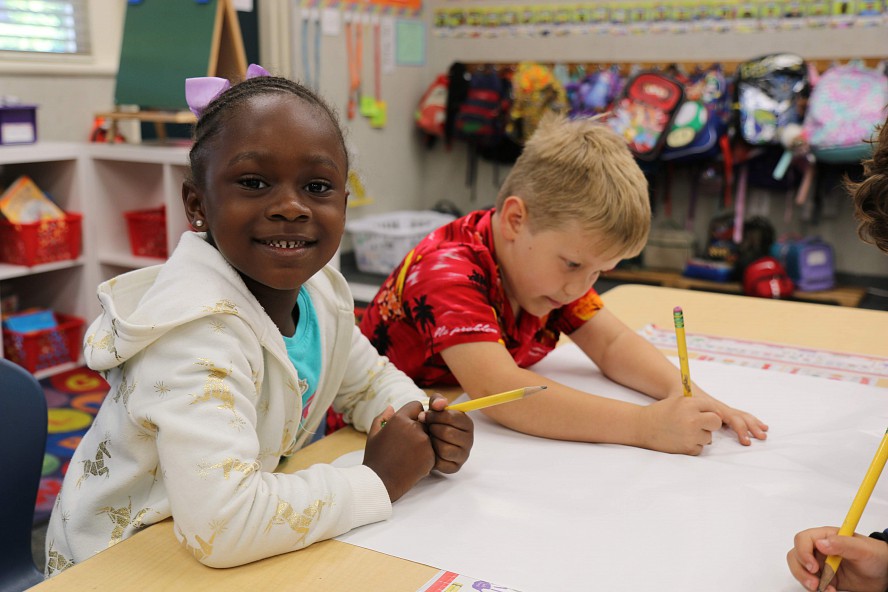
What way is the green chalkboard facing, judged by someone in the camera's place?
facing the viewer

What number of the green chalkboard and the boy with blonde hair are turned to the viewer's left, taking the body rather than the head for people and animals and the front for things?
0

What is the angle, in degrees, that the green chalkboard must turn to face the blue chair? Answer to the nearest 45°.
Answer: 0° — it already faces it

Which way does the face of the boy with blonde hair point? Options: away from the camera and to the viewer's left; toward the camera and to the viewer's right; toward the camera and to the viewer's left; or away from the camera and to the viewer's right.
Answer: toward the camera and to the viewer's right

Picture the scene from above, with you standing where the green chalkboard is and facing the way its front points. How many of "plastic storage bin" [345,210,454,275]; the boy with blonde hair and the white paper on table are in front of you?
2

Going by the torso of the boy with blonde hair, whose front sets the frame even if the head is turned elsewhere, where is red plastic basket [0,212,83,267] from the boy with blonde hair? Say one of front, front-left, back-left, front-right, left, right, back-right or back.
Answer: back

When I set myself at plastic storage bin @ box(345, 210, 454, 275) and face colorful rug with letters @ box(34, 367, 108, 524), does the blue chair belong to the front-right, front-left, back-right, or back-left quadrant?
front-left

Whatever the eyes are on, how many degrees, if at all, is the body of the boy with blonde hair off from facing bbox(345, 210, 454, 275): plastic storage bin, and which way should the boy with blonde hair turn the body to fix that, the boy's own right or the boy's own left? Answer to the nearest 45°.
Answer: approximately 135° to the boy's own left

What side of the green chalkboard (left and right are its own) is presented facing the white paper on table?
front

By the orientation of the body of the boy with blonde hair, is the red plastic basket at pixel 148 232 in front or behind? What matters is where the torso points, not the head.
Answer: behind

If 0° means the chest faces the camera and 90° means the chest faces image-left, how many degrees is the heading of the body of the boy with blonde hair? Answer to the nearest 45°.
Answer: approximately 315°

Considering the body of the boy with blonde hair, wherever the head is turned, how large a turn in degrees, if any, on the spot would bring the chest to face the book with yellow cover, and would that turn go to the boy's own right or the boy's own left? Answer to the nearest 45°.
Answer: approximately 180°

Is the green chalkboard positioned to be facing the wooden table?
yes

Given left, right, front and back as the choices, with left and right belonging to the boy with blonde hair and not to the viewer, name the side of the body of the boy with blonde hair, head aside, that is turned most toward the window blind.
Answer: back
